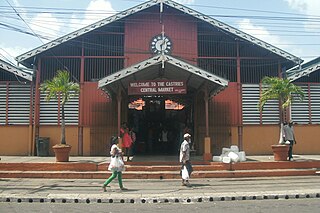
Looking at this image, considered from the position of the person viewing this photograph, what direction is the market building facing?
facing the viewer

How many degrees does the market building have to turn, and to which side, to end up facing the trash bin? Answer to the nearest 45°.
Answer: approximately 90° to its right
